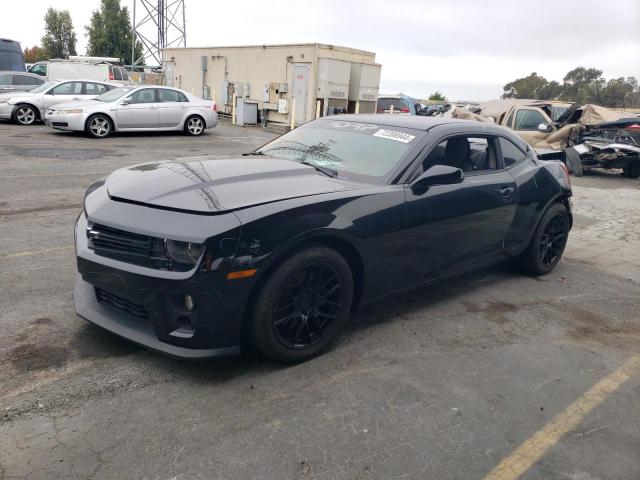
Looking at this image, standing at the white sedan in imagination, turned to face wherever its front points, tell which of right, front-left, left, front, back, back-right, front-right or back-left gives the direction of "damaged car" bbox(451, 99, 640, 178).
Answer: back-left

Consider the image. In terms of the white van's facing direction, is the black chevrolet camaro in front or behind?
behind

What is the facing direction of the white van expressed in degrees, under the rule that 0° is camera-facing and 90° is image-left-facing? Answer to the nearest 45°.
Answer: approximately 135°

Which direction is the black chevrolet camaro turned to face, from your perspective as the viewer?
facing the viewer and to the left of the viewer

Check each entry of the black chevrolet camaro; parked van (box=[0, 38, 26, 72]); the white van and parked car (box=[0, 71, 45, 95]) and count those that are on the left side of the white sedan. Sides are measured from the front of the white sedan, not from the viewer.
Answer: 1

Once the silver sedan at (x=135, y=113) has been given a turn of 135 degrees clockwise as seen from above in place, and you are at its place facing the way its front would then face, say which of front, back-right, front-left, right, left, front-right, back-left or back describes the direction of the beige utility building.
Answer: front

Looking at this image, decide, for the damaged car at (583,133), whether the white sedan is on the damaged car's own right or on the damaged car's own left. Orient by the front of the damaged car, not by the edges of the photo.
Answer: on the damaged car's own right

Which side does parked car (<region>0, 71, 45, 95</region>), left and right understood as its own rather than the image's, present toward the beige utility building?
back

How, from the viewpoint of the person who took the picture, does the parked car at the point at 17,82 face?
facing to the left of the viewer

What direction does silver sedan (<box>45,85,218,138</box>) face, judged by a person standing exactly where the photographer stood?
facing to the left of the viewer

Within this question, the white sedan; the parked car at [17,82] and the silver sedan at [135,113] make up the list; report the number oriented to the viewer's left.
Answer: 3

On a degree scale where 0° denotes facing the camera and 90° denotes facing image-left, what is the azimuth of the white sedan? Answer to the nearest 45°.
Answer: approximately 90°
